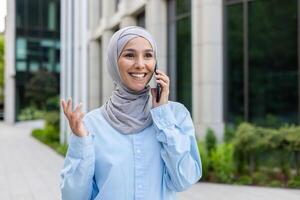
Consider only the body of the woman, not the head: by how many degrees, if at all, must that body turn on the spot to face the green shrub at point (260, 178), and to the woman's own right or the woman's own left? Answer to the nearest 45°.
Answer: approximately 180°

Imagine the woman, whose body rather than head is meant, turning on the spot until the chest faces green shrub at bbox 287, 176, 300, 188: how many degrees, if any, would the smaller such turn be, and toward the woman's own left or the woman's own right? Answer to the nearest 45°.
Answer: approximately 135° to the woman's own left

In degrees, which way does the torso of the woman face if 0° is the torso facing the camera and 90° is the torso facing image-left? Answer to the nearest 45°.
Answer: approximately 0°

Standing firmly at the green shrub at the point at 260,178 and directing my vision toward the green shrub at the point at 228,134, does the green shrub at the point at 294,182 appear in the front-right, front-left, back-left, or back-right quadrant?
back-right

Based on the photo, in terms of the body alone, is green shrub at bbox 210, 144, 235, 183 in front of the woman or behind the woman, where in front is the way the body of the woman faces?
behind

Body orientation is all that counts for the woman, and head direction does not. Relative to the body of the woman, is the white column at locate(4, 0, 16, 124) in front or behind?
behind

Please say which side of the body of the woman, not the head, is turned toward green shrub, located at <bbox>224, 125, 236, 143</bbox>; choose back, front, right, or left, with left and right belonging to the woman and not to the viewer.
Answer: back
